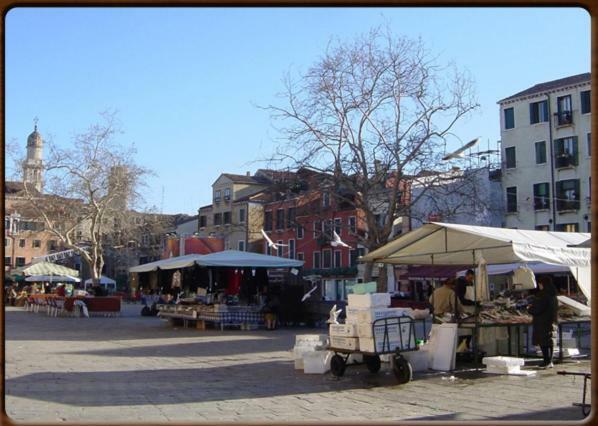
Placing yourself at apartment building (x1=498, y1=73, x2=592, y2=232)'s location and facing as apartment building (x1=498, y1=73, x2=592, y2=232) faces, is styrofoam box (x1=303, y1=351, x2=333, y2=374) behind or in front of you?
in front

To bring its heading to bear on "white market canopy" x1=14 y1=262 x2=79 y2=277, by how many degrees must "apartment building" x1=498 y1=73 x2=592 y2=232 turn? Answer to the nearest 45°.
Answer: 0° — it already faces it

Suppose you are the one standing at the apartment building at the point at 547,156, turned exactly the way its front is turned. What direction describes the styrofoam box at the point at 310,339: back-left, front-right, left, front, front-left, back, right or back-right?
front-left

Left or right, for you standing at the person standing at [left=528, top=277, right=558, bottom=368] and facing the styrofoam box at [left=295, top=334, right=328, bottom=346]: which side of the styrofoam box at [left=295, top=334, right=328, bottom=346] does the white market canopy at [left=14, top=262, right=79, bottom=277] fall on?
right

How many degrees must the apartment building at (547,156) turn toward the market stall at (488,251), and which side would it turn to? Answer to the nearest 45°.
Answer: approximately 45° to its left

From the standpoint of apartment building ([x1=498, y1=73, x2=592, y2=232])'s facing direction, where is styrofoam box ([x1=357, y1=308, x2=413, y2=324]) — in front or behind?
in front

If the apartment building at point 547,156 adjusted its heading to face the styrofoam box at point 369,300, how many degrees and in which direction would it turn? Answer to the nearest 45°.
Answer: approximately 45° to its left

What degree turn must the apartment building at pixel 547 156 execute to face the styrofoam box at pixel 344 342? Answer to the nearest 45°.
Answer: approximately 45° to its left

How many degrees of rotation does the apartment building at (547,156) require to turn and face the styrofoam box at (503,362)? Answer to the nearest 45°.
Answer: approximately 45° to its left

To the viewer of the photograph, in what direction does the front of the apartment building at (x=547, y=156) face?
facing the viewer and to the left of the viewer
